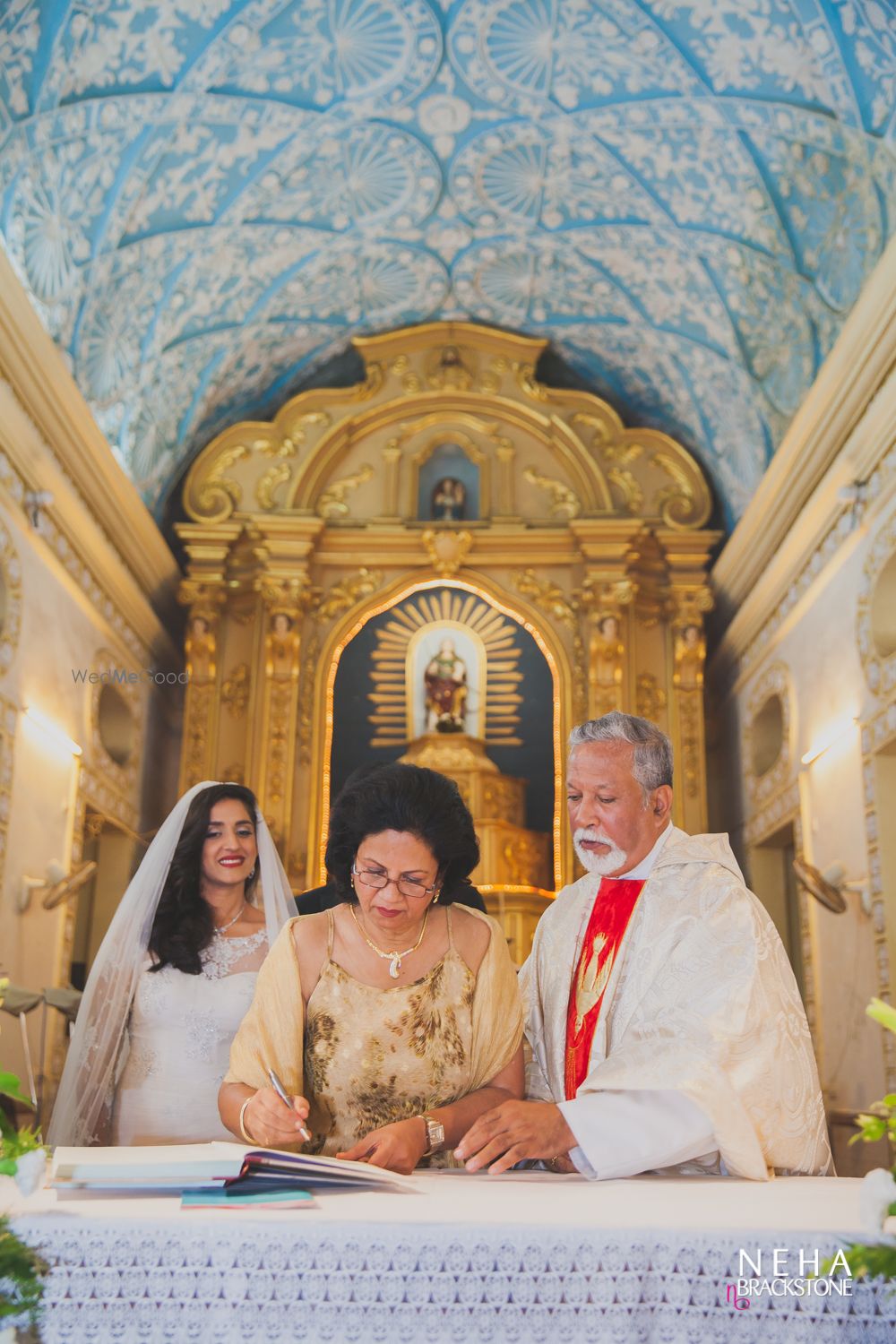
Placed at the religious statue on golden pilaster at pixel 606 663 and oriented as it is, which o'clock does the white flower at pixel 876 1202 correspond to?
The white flower is roughly at 12 o'clock from the religious statue on golden pilaster.

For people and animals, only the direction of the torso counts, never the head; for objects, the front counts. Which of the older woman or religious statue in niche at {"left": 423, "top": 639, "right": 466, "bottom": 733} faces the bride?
the religious statue in niche

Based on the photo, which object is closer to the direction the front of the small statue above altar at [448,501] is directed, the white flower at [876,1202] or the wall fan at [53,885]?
the white flower

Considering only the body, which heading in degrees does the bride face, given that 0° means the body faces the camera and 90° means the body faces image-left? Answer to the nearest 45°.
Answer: approximately 315°

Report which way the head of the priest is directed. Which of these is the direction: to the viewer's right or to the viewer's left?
to the viewer's left

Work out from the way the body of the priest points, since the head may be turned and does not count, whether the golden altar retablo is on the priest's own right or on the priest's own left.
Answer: on the priest's own right

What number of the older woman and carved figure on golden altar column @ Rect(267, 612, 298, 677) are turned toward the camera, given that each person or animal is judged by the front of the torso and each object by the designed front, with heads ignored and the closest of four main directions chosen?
2

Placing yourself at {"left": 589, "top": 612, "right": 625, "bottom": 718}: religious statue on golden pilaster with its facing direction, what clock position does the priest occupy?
The priest is roughly at 12 o'clock from the religious statue on golden pilaster.
